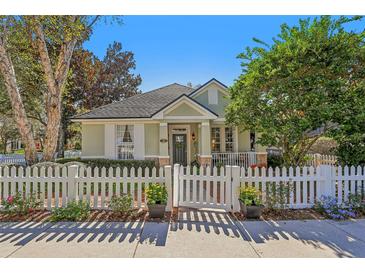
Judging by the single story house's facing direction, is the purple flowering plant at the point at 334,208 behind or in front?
in front

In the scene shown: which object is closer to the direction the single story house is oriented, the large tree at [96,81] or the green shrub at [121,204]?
the green shrub

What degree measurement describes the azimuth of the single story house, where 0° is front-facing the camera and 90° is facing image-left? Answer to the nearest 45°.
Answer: approximately 0°

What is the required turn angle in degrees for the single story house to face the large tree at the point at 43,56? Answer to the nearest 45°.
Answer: approximately 45° to its right

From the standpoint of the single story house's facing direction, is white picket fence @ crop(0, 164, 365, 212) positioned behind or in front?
in front

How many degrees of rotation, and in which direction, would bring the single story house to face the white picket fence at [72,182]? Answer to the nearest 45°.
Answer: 0° — it already faces it

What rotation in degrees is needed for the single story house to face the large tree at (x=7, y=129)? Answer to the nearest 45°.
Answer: approximately 135° to its right

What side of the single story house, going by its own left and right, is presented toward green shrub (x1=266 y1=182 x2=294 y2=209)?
front

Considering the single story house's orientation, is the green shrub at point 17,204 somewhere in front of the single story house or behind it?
in front
